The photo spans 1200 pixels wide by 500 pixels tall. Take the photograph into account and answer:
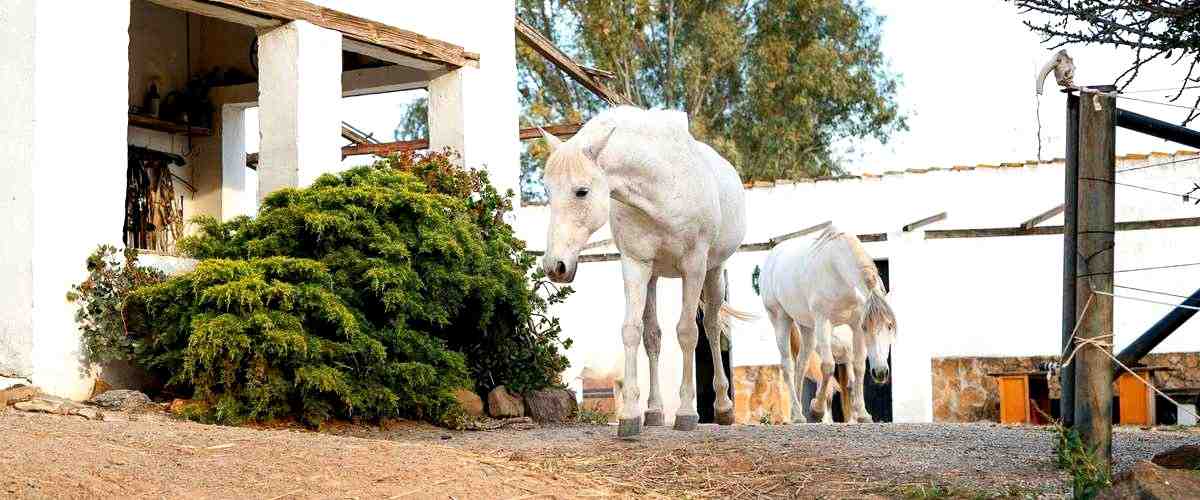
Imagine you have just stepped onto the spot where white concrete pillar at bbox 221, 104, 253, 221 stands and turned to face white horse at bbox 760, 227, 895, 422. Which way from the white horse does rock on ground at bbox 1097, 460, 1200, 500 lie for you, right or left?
right

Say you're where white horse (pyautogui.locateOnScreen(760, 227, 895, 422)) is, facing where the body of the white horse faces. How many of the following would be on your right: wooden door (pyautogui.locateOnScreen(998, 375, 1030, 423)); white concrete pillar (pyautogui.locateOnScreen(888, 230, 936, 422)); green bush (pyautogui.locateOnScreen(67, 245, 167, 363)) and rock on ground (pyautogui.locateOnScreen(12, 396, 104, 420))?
2

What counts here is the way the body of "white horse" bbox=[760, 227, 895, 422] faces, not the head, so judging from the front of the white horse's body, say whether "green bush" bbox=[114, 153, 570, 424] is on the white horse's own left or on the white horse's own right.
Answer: on the white horse's own right

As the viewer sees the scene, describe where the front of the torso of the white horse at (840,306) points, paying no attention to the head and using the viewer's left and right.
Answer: facing the viewer and to the right of the viewer

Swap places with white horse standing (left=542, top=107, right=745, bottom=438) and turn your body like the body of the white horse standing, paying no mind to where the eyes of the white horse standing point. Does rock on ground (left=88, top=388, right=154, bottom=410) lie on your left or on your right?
on your right

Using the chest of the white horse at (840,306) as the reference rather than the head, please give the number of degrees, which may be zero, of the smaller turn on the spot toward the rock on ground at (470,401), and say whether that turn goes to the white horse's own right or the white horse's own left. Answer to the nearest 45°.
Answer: approximately 90° to the white horse's own right

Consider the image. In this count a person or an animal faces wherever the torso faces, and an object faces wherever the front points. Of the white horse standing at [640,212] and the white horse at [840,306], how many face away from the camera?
0

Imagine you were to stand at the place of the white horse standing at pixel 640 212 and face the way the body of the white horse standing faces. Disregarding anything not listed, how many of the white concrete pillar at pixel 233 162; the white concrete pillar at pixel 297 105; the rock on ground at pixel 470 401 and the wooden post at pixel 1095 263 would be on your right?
3

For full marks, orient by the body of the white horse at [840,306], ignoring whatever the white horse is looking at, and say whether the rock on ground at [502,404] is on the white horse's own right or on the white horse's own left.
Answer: on the white horse's own right

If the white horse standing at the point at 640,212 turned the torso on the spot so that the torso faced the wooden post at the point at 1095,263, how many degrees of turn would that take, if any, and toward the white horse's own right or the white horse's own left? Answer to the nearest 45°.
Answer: approximately 90° to the white horse's own left

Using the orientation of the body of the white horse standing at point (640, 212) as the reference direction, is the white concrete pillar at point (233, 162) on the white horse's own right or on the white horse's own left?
on the white horse's own right

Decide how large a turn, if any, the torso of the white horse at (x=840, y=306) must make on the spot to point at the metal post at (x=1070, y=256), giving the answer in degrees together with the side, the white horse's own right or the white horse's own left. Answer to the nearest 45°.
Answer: approximately 45° to the white horse's own right

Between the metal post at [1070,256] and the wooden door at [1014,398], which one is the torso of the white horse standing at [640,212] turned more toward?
the metal post

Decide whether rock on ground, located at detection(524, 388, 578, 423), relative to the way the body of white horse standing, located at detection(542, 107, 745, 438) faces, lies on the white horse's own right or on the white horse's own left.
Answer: on the white horse's own right

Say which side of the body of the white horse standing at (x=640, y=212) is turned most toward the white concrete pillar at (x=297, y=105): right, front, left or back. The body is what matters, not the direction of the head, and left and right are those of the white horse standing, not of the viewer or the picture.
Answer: right

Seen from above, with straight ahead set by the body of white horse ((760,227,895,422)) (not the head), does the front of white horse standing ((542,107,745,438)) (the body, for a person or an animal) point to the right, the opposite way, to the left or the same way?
to the right

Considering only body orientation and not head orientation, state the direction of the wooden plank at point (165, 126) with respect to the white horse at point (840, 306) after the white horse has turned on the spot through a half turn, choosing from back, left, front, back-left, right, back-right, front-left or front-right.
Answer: front-left
